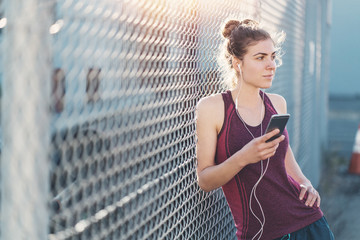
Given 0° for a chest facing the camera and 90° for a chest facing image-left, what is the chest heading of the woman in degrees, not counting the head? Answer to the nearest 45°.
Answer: approximately 315°

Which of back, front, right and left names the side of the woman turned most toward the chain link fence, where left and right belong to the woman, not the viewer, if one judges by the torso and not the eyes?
right

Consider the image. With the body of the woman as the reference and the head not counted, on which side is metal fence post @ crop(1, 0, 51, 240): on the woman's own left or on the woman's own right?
on the woman's own right
